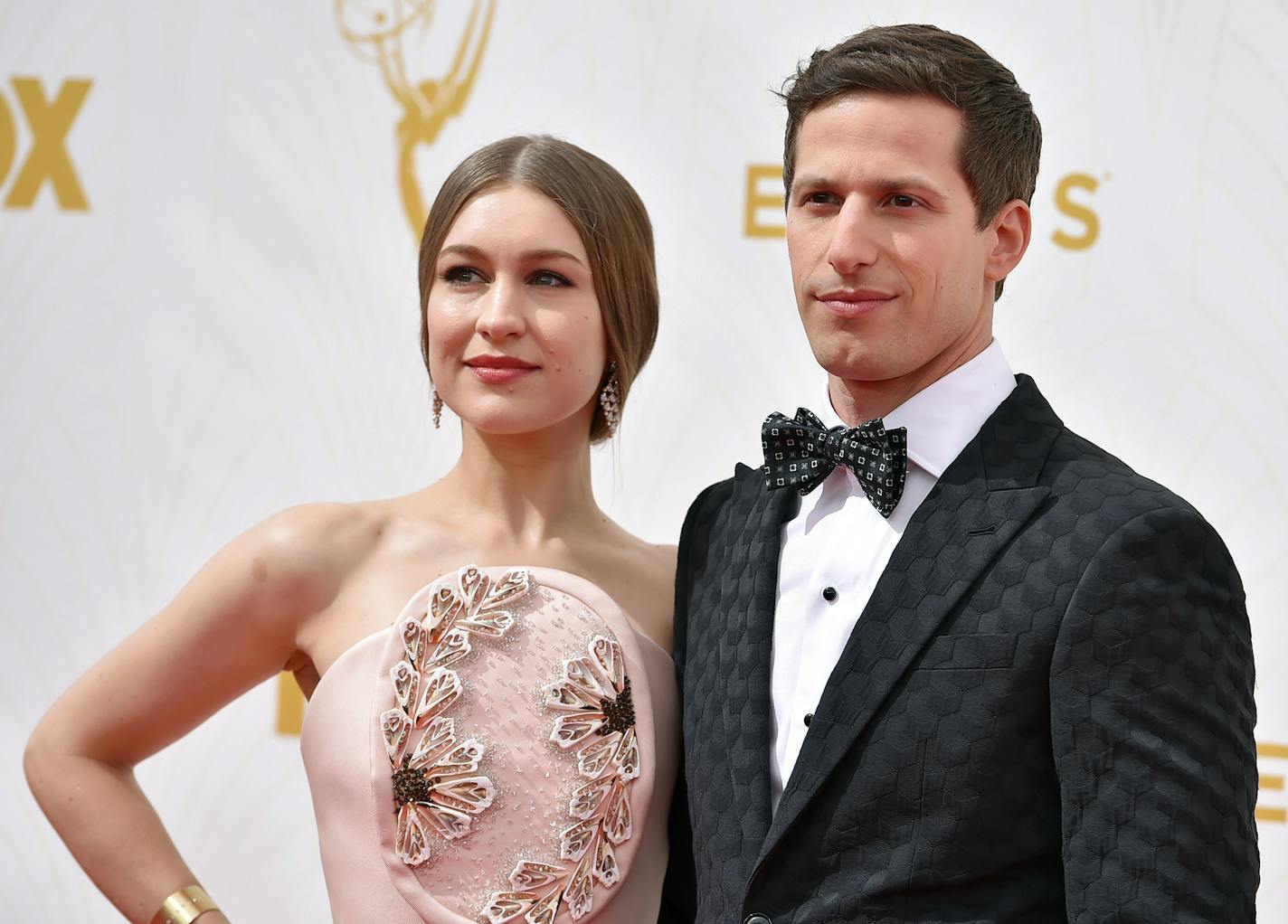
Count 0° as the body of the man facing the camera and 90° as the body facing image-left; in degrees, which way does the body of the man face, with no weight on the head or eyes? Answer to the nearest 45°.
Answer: approximately 45°

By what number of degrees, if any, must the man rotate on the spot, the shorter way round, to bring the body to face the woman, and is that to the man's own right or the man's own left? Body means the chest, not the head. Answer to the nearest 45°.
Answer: approximately 90° to the man's own right

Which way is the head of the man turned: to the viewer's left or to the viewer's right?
to the viewer's left
